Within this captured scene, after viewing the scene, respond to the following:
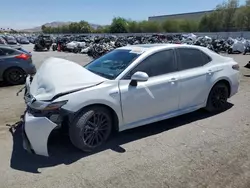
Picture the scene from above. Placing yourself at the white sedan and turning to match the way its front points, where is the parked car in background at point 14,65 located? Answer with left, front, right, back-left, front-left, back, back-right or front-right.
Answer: right

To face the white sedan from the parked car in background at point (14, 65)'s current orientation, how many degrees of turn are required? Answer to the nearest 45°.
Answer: approximately 90° to its left

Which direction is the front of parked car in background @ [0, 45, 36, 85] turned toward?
to the viewer's left

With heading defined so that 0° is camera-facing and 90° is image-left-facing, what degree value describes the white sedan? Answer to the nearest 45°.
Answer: approximately 45°
